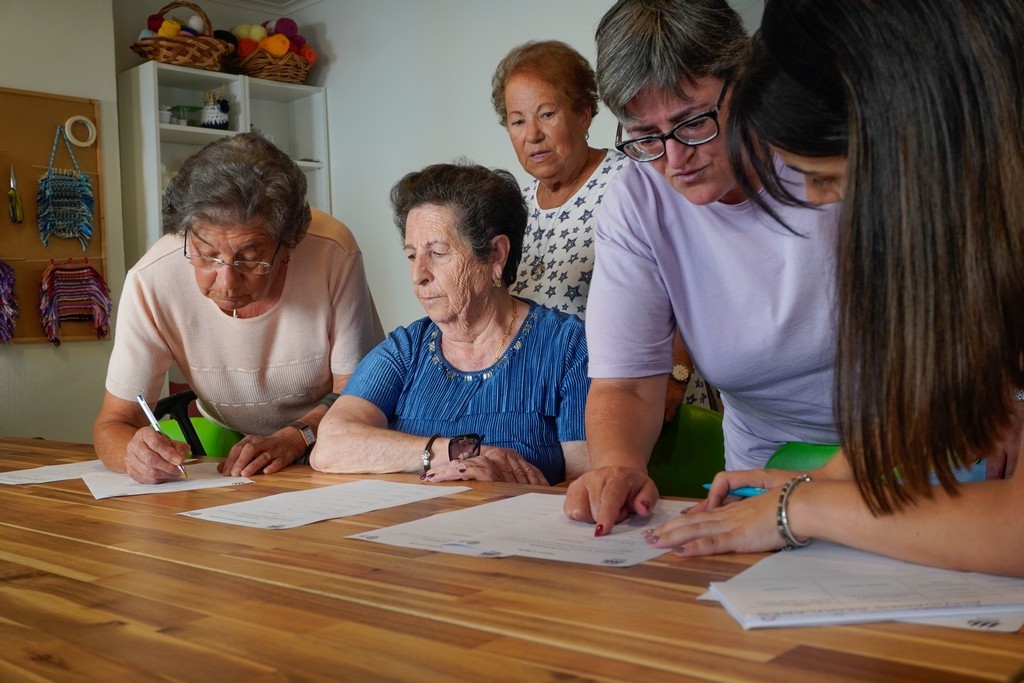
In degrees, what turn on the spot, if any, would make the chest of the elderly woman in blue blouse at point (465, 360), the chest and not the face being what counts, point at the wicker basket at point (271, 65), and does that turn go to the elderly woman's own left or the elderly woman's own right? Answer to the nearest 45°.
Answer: approximately 135° to the elderly woman's own right

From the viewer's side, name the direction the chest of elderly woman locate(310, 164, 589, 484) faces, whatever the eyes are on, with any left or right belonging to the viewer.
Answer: facing the viewer and to the left of the viewer

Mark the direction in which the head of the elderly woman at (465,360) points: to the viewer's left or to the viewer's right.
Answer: to the viewer's left

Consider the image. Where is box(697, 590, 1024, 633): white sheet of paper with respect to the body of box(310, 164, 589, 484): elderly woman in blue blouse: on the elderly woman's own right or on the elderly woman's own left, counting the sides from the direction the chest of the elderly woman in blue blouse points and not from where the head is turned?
on the elderly woman's own left

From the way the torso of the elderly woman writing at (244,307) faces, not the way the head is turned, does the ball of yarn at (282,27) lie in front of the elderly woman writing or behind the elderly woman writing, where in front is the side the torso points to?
behind

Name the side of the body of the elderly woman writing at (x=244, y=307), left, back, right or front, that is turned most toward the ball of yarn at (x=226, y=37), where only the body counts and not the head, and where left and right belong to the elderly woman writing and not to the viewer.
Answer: back

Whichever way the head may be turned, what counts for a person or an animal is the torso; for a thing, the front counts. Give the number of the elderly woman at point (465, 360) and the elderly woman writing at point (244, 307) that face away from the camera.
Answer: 0

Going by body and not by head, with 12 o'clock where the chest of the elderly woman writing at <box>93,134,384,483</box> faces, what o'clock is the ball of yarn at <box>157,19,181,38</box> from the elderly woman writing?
The ball of yarn is roughly at 6 o'clock from the elderly woman writing.

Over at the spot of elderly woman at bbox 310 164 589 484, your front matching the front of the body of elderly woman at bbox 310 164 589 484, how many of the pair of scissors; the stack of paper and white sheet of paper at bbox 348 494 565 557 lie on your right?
1

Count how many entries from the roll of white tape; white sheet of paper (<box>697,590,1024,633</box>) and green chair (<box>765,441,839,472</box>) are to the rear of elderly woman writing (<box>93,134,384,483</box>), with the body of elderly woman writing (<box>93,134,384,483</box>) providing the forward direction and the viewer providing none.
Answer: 1

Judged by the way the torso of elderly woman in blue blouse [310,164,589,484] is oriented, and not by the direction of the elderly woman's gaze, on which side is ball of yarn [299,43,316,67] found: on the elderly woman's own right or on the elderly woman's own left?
on the elderly woman's own right

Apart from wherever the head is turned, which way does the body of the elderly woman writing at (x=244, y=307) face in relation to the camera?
toward the camera

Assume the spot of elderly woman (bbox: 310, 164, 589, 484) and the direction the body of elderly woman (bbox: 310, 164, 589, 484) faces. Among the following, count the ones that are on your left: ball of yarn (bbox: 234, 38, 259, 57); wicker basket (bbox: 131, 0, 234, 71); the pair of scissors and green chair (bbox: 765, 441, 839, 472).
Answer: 1

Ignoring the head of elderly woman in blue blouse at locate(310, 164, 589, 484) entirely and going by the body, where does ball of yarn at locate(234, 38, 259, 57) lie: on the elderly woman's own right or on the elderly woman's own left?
on the elderly woman's own right

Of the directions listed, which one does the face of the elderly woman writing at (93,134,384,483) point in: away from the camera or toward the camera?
toward the camera

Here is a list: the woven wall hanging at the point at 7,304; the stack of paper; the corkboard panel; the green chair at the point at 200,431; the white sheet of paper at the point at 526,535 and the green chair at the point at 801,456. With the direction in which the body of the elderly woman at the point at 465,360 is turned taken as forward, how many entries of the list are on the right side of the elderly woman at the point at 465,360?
3

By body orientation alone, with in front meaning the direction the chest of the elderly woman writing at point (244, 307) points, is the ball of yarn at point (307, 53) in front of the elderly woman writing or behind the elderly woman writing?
behind

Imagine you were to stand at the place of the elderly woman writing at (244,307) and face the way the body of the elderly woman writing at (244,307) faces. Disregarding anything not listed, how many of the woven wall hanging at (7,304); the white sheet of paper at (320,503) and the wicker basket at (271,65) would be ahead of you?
1
